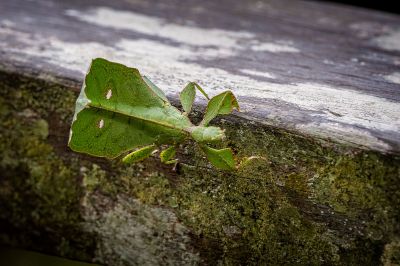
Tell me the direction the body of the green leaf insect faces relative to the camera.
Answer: to the viewer's right
